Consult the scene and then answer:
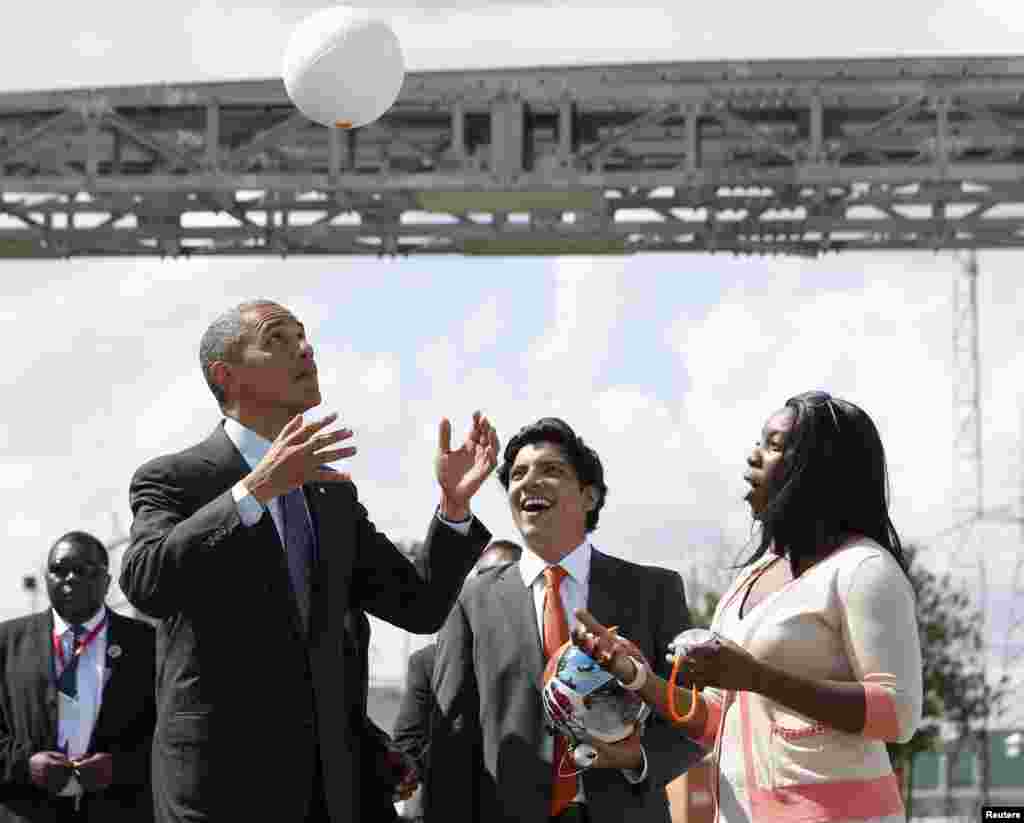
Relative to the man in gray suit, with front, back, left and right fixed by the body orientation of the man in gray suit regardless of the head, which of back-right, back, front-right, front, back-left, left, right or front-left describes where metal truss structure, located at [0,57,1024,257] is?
back

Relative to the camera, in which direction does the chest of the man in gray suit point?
toward the camera

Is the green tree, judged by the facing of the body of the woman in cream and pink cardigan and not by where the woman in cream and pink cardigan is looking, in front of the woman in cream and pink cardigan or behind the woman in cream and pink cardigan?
behind

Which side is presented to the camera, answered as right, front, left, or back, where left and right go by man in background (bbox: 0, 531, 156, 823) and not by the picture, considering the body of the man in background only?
front

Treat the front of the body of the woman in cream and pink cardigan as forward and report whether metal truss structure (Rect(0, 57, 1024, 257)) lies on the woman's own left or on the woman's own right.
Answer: on the woman's own right

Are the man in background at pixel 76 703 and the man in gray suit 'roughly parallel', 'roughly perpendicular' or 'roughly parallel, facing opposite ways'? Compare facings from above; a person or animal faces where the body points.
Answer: roughly parallel

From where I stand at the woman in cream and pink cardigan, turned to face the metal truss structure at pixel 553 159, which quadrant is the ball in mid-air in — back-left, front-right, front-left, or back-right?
front-left

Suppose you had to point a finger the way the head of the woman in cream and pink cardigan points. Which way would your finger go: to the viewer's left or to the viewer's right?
to the viewer's left
